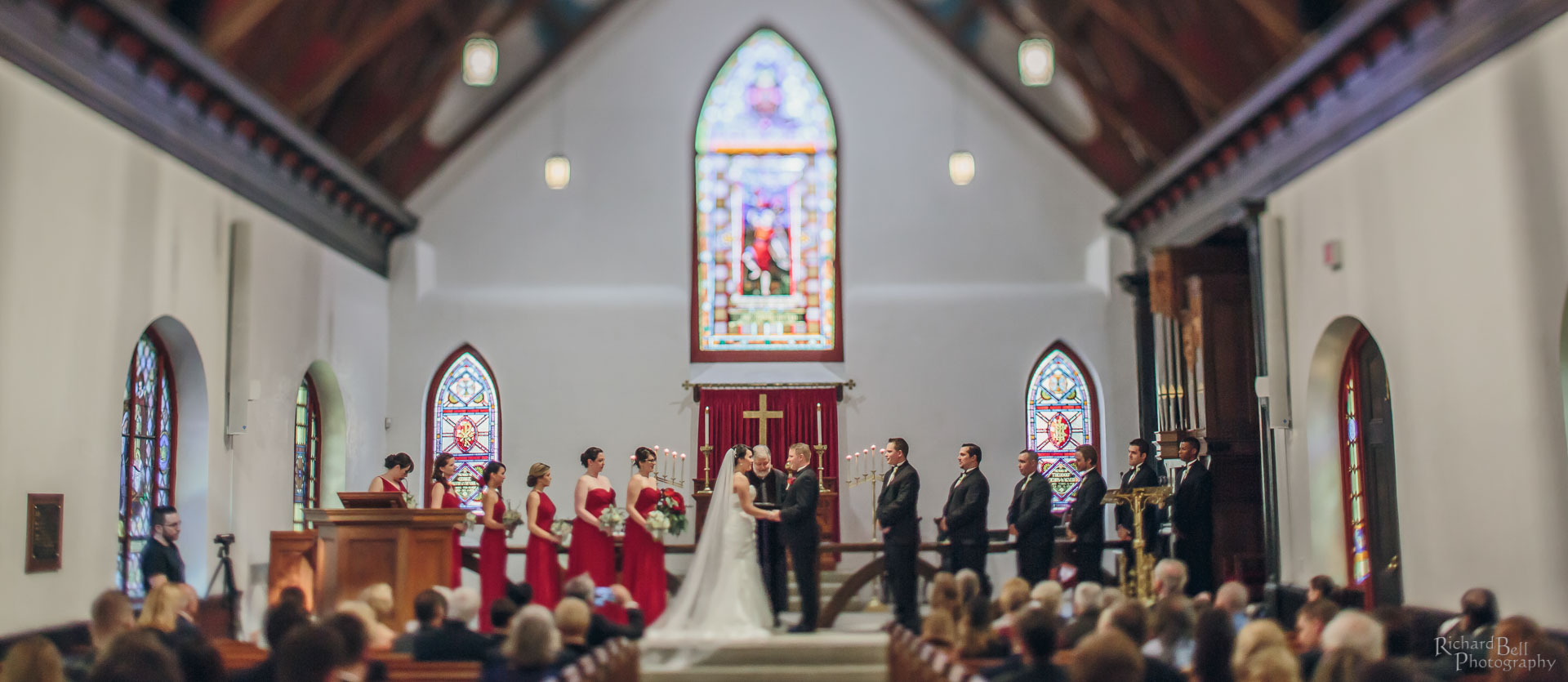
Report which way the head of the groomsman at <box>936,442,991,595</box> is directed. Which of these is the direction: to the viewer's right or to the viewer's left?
to the viewer's left

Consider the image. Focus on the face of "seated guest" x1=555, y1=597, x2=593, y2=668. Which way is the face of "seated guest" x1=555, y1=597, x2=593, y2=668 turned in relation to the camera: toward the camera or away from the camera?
away from the camera

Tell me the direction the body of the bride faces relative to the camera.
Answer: to the viewer's right

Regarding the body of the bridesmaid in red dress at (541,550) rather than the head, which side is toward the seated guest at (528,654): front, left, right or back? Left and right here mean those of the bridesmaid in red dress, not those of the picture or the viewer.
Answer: right

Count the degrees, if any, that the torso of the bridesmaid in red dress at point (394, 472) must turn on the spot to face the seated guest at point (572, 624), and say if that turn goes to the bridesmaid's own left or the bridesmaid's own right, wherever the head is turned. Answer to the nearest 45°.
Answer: approximately 45° to the bridesmaid's own right

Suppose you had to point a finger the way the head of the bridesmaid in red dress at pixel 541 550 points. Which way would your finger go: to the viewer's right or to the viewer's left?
to the viewer's right

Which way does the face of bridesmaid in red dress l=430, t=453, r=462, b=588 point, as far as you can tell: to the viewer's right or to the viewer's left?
to the viewer's right

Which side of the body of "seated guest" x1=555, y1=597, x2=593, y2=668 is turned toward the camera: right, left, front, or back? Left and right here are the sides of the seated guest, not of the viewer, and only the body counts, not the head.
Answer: back

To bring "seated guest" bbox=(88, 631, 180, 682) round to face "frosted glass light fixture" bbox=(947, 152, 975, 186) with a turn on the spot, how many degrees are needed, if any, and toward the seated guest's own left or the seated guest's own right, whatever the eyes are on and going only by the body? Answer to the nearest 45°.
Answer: approximately 45° to the seated guest's own right

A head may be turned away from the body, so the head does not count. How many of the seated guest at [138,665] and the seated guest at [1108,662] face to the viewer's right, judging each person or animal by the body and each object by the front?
0

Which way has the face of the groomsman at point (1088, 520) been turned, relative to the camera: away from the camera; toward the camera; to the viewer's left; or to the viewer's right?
to the viewer's left

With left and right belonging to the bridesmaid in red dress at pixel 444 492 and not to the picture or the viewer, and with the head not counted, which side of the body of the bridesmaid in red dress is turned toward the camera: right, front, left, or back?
right

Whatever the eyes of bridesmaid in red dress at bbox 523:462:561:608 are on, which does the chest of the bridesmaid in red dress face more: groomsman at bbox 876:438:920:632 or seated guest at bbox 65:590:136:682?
the groomsman

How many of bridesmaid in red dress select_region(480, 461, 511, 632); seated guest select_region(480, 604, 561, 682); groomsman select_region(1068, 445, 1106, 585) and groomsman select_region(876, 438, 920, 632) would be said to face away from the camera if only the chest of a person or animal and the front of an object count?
1

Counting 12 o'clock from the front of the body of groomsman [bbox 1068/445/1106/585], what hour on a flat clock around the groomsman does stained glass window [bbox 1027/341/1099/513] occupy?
The stained glass window is roughly at 3 o'clock from the groomsman.

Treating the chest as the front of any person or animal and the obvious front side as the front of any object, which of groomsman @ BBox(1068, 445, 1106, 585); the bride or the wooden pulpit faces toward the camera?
the wooden pulpit

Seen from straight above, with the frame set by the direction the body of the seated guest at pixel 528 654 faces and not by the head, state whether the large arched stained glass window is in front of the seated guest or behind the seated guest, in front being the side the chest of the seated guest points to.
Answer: in front

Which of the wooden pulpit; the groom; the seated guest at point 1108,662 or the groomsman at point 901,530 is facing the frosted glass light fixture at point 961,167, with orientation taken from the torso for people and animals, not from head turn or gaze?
the seated guest

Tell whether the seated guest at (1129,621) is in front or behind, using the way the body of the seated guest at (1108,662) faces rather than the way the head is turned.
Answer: in front

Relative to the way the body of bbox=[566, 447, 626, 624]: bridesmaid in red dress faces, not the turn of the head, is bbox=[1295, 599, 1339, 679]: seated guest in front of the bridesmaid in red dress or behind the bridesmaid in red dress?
in front

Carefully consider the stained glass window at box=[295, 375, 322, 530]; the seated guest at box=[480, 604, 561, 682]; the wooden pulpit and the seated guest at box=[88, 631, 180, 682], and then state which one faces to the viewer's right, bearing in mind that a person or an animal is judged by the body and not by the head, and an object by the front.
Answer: the stained glass window
